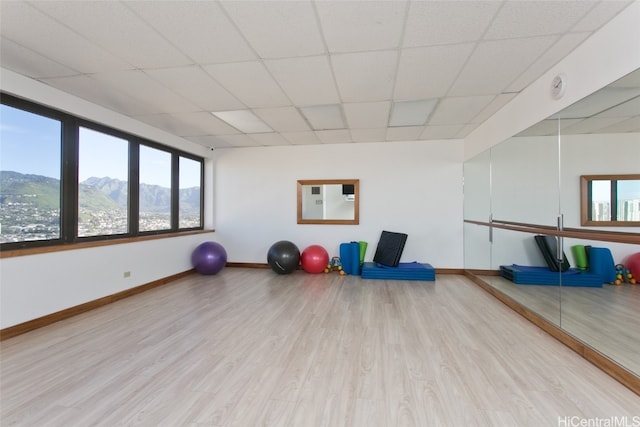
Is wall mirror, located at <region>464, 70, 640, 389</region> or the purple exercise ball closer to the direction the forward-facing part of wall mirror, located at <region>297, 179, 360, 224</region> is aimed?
the wall mirror

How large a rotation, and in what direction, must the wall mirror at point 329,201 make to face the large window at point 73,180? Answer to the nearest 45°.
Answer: approximately 45° to its right

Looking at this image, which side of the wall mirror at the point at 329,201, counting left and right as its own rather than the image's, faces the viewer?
front

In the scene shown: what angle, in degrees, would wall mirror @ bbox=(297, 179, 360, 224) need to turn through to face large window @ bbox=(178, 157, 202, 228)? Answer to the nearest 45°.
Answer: approximately 90° to its right

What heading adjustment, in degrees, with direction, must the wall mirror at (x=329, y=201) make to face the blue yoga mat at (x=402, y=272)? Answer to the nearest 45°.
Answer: approximately 45° to its left

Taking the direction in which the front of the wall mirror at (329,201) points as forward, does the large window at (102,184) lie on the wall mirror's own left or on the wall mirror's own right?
on the wall mirror's own right

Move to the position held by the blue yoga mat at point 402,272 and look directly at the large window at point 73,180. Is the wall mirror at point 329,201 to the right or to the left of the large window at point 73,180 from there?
right

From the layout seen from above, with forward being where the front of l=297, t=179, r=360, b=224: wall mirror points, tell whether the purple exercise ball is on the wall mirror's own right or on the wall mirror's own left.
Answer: on the wall mirror's own right

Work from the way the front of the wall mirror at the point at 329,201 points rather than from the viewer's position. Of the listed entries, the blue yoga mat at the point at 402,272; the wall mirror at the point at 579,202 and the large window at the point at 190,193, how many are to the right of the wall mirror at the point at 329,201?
1

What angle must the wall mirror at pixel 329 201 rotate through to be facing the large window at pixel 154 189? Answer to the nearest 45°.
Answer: approximately 90° to its right

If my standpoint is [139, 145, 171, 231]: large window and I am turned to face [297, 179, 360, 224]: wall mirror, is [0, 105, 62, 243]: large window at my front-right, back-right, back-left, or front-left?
back-right

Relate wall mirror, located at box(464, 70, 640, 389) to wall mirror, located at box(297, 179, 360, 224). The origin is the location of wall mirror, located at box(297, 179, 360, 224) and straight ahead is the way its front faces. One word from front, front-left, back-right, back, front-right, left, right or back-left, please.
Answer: front-left

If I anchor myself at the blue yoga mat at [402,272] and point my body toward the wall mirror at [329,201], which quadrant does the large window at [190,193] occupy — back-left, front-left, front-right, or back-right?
front-left
